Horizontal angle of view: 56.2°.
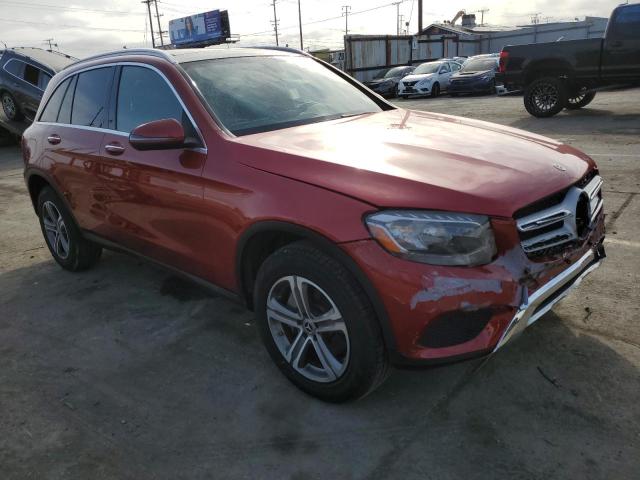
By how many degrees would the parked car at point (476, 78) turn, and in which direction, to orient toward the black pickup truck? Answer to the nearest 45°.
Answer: approximately 45° to its left

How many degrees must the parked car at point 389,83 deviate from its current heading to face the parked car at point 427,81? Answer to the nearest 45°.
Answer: approximately 90° to its left

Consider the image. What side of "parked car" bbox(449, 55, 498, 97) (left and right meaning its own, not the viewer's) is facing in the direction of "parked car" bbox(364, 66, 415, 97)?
right

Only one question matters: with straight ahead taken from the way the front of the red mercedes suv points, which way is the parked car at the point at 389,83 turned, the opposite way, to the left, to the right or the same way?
to the right

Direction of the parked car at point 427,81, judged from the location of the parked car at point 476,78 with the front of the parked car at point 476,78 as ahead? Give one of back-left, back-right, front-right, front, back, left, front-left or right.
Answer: right

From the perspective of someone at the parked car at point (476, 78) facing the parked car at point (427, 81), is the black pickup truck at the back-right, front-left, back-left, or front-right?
back-left

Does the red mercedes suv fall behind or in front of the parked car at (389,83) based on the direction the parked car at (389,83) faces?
in front

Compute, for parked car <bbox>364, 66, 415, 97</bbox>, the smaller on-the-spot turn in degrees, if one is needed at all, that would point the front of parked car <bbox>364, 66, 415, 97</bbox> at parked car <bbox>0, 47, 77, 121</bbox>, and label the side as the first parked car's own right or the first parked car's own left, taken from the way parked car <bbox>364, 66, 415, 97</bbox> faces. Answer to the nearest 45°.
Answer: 0° — it already faces it

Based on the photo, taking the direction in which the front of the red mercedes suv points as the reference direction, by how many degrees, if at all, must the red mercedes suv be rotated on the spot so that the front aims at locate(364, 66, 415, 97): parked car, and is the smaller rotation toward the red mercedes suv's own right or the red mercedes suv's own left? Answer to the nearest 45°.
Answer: approximately 135° to the red mercedes suv's own left

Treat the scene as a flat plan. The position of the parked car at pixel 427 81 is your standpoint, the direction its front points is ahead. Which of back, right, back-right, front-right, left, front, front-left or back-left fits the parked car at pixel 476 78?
left

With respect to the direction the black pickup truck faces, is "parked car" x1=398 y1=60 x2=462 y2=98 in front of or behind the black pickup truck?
behind

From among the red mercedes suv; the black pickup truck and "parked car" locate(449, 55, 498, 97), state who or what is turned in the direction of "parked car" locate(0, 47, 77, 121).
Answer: "parked car" locate(449, 55, 498, 97)

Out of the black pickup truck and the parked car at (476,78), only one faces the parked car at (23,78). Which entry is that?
the parked car at (476,78)
